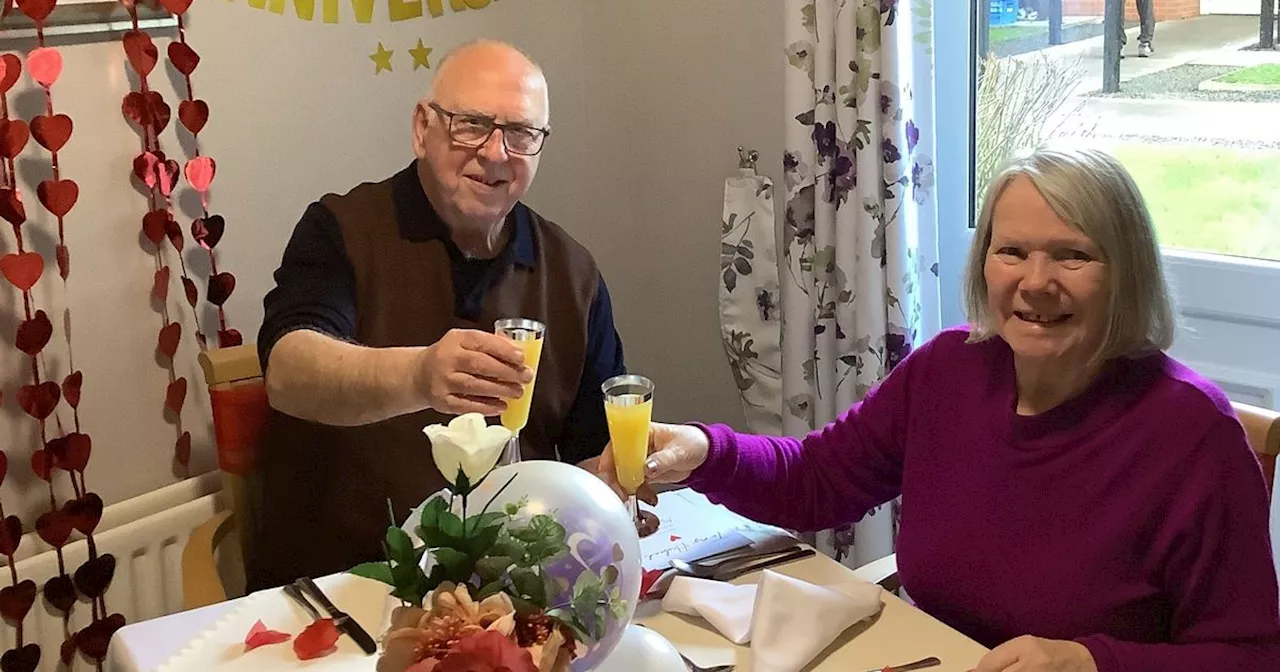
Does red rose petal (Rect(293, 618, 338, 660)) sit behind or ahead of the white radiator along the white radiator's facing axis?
ahead

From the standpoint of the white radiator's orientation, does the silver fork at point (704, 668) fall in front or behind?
in front

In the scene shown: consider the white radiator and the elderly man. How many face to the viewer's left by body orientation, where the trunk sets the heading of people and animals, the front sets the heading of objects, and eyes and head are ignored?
0

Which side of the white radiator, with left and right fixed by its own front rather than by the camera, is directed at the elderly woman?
front

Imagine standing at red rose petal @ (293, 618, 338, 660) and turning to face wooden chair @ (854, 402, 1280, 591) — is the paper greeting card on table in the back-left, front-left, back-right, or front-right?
front-left

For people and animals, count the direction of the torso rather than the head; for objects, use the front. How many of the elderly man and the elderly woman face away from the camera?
0

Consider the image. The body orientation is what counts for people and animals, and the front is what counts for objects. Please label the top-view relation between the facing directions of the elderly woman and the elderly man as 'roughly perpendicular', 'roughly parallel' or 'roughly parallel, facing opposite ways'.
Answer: roughly perpendicular

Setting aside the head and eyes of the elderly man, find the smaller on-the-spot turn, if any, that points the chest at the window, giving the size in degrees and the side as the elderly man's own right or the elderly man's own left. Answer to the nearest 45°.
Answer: approximately 45° to the elderly man's own left

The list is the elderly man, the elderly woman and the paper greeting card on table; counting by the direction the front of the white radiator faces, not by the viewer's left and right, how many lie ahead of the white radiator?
3

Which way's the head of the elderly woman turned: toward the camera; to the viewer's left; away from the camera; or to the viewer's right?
toward the camera

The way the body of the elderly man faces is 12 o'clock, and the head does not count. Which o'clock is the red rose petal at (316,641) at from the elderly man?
The red rose petal is roughly at 2 o'clock from the elderly man.

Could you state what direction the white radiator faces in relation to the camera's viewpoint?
facing the viewer and to the right of the viewer

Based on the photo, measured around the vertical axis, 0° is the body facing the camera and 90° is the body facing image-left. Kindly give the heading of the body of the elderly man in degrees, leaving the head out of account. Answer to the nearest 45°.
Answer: approximately 315°

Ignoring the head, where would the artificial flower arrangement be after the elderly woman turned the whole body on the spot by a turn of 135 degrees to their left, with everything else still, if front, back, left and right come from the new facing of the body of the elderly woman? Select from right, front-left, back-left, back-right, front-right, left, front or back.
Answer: back-right
